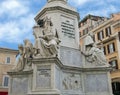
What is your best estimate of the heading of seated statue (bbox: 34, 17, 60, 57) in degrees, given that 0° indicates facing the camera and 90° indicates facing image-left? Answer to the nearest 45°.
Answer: approximately 0°

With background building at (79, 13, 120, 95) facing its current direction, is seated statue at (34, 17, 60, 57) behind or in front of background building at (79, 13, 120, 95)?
in front

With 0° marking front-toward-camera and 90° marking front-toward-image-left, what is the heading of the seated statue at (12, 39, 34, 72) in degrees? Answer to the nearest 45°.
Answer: approximately 90°

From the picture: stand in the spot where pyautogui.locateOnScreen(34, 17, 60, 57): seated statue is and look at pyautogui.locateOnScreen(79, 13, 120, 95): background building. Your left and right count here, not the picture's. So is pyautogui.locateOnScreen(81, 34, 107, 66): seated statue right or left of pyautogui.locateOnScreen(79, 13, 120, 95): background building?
right

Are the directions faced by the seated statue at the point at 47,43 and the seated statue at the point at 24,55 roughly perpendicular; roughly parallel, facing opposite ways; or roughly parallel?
roughly perpendicular

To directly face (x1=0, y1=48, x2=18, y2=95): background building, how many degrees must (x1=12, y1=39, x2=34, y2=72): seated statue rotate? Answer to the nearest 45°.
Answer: approximately 90° to its right

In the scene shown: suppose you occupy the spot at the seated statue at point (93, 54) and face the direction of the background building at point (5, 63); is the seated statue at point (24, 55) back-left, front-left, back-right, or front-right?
front-left

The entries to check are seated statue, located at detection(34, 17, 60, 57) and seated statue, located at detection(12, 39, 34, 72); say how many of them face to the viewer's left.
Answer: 1

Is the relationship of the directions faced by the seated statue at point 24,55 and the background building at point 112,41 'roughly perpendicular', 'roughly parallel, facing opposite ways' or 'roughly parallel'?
roughly parallel

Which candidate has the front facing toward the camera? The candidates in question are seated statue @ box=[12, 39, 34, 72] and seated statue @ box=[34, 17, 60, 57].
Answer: seated statue @ box=[34, 17, 60, 57]

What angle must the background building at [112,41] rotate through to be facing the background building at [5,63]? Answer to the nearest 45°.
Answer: approximately 45° to its right

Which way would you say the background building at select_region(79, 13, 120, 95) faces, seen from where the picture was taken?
facing the viewer and to the left of the viewer

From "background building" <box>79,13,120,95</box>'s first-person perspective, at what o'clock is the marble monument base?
The marble monument base is roughly at 11 o'clock from the background building.
